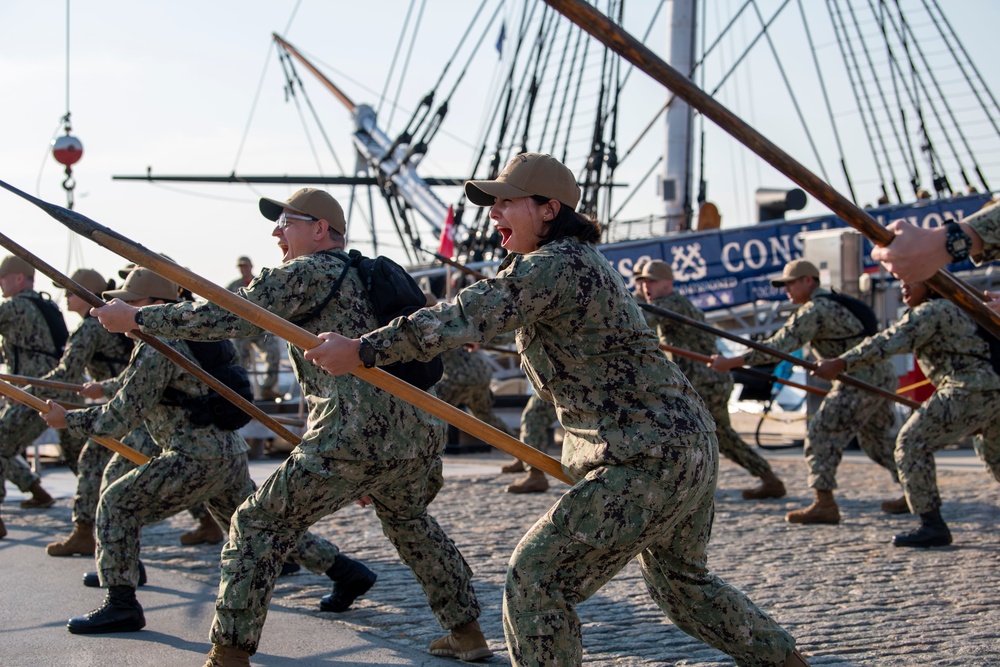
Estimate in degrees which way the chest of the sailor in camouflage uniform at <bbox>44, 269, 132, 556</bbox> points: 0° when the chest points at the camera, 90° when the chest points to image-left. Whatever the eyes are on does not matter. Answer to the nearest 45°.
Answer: approximately 90°

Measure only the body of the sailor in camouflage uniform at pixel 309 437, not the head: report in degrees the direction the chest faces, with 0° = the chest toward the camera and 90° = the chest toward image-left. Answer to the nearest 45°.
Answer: approximately 90°

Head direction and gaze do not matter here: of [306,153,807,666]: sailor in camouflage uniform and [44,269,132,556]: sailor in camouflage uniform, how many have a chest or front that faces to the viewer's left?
2

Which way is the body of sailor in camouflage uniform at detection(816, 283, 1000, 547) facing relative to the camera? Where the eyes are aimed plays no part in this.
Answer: to the viewer's left

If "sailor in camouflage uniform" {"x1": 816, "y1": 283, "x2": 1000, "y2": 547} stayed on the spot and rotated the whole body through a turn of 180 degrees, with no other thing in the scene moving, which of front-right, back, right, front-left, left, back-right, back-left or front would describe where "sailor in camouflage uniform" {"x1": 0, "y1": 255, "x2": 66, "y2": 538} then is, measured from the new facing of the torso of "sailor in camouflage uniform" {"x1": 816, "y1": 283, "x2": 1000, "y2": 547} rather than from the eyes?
back

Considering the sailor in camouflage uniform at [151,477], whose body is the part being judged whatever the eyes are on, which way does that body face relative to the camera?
to the viewer's left

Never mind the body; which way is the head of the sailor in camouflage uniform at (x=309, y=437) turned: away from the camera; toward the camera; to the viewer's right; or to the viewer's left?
to the viewer's left

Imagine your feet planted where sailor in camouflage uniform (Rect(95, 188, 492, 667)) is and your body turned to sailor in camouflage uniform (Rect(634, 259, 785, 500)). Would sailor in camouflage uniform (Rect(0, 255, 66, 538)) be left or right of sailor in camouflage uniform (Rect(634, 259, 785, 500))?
left

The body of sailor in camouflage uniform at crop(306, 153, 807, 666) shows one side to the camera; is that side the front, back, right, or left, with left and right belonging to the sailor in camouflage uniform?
left

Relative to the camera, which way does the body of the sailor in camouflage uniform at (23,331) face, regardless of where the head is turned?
to the viewer's left

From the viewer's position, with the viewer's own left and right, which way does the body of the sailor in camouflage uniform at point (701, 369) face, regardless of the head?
facing to the left of the viewer

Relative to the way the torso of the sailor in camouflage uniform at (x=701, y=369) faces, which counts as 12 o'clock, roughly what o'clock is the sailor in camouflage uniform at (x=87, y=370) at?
the sailor in camouflage uniform at (x=87, y=370) is roughly at 11 o'clock from the sailor in camouflage uniform at (x=701, y=369).

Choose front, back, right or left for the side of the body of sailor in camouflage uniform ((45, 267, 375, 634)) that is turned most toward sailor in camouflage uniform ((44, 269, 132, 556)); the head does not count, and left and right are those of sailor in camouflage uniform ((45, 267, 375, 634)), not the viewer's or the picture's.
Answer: right

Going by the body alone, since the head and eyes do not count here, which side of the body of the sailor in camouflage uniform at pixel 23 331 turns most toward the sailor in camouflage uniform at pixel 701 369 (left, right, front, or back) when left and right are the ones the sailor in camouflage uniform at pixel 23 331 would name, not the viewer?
back

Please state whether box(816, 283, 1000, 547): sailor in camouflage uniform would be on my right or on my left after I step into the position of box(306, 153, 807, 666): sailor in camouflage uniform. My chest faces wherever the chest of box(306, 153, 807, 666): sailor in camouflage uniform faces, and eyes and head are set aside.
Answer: on my right

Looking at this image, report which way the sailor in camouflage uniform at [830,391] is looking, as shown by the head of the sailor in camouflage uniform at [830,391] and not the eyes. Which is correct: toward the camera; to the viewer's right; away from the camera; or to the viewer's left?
to the viewer's left
